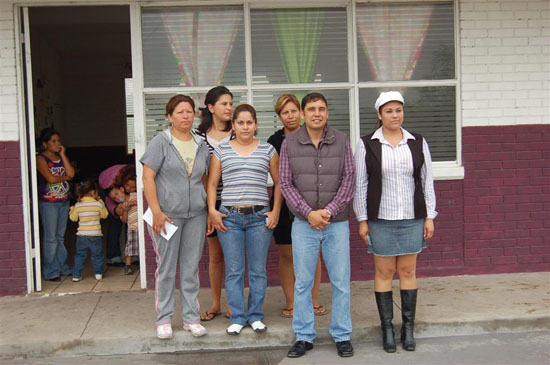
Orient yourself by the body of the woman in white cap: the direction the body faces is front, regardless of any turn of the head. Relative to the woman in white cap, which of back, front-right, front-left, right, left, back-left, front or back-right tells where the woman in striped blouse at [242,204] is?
right

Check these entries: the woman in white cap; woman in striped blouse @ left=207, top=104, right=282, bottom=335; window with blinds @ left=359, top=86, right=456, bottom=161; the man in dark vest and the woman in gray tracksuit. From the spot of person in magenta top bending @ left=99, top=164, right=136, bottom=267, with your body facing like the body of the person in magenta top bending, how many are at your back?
0

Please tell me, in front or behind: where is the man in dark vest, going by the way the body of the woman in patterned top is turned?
in front

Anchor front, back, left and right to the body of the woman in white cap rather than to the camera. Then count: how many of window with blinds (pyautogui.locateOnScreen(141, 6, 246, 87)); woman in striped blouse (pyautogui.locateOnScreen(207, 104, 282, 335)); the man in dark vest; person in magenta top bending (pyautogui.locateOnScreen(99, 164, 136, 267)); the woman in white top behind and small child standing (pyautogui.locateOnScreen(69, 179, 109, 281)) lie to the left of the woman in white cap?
0

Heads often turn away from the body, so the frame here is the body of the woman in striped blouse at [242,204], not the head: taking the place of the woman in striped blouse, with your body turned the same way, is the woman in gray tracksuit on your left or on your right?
on your right

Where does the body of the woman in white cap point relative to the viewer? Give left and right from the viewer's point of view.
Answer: facing the viewer

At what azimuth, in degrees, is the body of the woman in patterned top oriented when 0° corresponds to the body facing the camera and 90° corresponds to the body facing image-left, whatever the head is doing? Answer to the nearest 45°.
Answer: approximately 315°

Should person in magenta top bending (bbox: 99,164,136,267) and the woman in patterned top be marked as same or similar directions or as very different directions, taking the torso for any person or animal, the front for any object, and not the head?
same or similar directions

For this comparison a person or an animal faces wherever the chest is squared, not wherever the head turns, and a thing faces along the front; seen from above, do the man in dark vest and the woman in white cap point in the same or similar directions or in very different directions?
same or similar directions

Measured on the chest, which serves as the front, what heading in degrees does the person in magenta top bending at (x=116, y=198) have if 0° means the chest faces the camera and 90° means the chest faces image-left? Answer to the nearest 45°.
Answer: approximately 315°

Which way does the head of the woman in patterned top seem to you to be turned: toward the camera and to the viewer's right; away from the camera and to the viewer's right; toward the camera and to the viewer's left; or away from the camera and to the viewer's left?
toward the camera and to the viewer's right

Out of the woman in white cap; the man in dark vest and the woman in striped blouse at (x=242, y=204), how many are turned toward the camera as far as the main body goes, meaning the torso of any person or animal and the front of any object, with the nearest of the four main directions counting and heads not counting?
3

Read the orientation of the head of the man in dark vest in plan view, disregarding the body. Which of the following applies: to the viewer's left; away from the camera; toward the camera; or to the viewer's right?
toward the camera

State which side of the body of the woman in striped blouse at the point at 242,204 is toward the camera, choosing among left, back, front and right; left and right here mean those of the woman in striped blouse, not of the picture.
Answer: front
